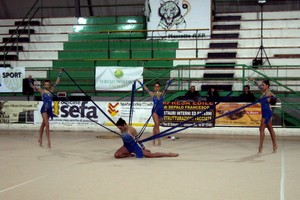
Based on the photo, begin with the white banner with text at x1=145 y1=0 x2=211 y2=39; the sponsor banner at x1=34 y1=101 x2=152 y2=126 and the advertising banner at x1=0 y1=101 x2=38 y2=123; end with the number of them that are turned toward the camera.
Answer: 3

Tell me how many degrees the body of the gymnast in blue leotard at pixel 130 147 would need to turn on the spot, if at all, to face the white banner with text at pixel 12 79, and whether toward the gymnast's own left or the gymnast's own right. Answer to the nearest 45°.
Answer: approximately 90° to the gymnast's own right

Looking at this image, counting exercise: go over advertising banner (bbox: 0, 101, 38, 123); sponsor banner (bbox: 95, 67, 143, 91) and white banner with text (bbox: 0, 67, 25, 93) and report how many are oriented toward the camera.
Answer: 3

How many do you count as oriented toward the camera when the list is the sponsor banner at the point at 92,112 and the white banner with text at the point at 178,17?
2

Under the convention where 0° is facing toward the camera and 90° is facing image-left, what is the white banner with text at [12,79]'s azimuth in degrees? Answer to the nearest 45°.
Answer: approximately 0°

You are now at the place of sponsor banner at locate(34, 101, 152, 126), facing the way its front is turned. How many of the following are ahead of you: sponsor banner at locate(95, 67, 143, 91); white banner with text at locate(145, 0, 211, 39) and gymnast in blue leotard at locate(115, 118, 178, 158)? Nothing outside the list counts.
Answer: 1

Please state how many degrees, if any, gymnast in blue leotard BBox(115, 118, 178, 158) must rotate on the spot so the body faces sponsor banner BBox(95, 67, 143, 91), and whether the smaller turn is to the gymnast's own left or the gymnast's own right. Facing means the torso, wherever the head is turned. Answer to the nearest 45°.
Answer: approximately 135° to the gymnast's own right

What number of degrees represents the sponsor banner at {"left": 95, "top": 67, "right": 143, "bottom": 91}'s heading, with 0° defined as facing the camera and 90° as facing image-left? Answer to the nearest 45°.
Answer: approximately 0°

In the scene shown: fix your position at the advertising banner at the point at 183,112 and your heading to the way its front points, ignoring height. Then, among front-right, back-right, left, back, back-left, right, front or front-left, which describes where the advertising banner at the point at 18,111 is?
right
